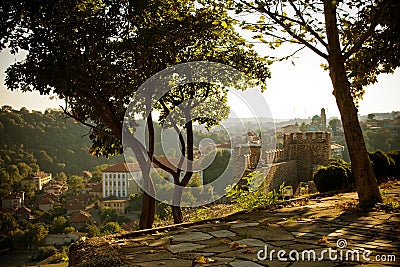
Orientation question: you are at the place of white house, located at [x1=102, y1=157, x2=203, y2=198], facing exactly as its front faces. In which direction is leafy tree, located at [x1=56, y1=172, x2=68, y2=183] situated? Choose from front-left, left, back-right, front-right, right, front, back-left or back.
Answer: back-right

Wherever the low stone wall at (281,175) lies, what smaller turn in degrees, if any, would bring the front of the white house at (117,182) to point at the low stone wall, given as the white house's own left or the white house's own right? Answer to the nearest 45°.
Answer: approximately 45° to the white house's own left

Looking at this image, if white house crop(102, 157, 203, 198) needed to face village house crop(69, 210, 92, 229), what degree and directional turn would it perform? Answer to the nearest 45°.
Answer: approximately 45° to its right

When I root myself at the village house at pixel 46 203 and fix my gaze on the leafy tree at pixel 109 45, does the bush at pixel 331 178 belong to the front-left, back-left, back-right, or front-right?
front-left

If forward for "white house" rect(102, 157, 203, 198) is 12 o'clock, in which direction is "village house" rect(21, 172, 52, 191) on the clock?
The village house is roughly at 3 o'clock from the white house.

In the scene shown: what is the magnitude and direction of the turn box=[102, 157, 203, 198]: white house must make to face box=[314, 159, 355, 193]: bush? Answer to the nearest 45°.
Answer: approximately 45° to its left

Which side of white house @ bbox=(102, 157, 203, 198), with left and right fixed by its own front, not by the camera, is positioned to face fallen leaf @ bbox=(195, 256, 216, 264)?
front

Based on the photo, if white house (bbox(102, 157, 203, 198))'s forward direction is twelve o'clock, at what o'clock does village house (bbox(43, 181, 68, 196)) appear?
The village house is roughly at 4 o'clock from the white house.

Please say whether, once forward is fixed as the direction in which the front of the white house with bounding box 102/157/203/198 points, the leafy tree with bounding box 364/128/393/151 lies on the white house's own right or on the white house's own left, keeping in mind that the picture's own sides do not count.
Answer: on the white house's own left

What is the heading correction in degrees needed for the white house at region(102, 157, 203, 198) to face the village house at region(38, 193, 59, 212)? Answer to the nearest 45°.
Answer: approximately 90° to its right

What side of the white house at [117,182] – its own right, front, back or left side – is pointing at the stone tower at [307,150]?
left

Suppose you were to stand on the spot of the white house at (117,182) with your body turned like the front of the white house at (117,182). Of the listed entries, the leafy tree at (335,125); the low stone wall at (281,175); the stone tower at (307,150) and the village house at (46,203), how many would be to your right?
1

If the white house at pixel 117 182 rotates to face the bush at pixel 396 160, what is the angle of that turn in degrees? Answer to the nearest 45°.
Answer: approximately 45° to its left

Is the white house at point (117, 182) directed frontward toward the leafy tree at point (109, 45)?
yes

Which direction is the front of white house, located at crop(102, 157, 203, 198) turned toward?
toward the camera
